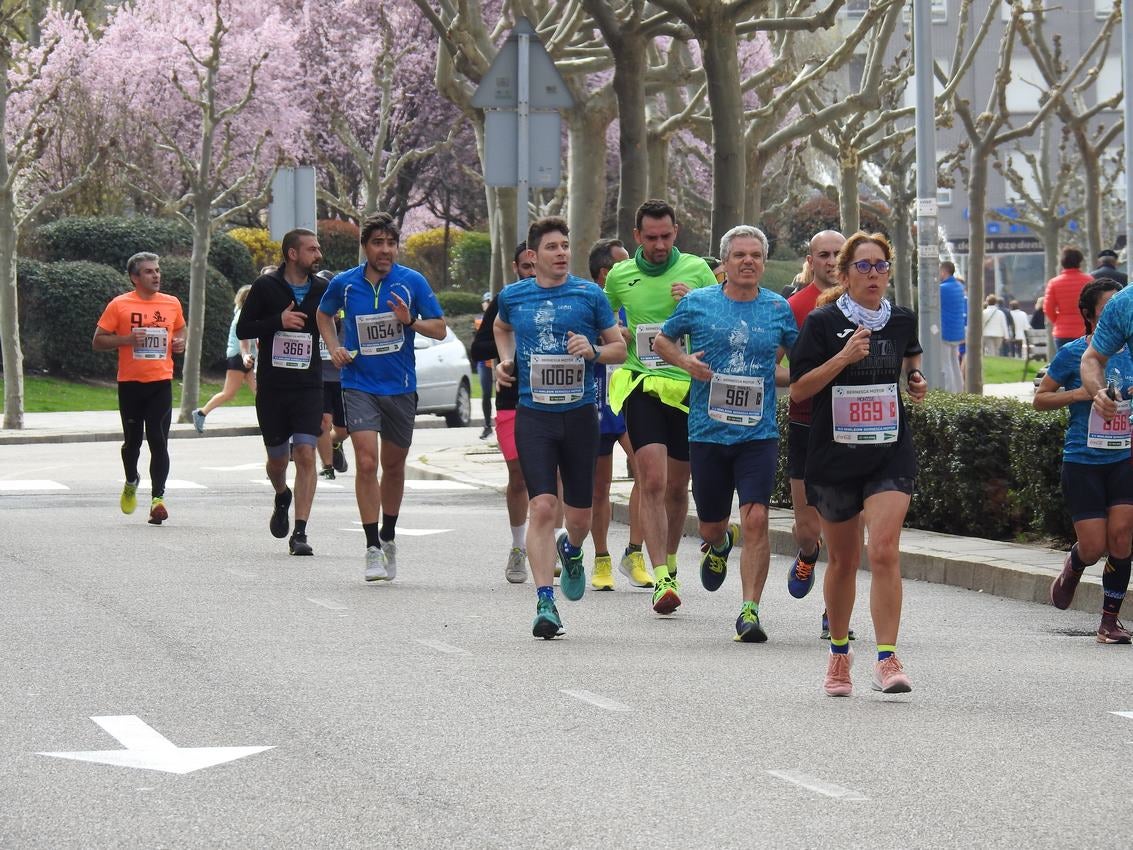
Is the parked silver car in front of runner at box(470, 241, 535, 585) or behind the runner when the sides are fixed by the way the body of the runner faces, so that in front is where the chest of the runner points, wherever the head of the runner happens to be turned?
behind

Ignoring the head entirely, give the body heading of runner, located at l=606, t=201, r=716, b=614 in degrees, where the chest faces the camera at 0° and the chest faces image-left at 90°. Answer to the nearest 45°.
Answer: approximately 0°

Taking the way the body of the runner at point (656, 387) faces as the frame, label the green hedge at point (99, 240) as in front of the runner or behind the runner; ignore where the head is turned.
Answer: behind

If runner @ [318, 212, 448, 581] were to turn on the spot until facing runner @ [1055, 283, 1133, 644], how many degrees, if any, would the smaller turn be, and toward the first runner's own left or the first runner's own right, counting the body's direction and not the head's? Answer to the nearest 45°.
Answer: approximately 45° to the first runner's own left

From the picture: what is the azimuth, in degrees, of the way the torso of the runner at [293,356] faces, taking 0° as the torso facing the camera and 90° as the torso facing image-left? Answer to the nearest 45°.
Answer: approximately 315°

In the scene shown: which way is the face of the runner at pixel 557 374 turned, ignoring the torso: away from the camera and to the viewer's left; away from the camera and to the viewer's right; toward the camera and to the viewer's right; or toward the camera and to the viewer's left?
toward the camera and to the viewer's right
